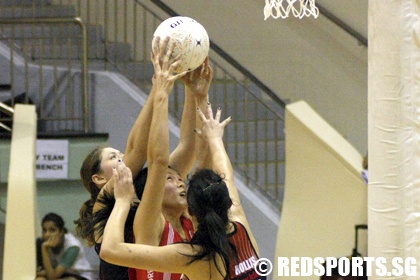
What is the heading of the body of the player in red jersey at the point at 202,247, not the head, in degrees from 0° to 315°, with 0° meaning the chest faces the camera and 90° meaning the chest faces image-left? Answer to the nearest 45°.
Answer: approximately 135°

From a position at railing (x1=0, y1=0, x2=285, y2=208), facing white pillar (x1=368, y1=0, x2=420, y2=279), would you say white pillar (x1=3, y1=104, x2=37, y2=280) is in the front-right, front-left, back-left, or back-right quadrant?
front-right

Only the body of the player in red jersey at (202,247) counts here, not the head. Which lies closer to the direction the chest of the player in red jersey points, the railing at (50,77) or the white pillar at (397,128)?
the railing

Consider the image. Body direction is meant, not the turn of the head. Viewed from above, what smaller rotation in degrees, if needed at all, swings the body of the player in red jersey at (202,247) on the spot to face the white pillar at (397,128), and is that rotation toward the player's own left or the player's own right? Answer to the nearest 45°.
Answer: approximately 135° to the player's own right

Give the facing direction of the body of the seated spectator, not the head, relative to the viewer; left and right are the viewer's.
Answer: facing the viewer and to the left of the viewer

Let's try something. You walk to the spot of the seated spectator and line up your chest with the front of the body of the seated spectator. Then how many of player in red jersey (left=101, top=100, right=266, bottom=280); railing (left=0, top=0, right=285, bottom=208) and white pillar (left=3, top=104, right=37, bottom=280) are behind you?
1

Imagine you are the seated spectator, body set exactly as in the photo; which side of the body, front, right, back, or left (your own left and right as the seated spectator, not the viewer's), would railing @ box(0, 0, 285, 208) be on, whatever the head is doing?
back

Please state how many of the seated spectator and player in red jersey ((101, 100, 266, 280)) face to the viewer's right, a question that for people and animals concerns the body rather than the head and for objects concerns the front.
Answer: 0

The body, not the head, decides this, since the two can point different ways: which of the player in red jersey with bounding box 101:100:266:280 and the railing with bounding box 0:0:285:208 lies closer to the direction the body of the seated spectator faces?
the player in red jersey

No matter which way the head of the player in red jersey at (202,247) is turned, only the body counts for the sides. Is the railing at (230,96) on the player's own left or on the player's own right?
on the player's own right
